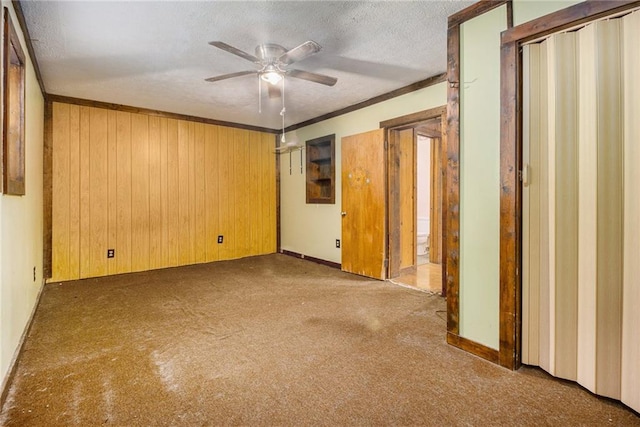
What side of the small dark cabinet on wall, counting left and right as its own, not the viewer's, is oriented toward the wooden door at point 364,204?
left

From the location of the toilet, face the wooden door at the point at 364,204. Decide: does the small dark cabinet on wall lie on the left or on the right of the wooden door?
right

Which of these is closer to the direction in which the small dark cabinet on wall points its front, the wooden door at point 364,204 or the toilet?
the wooden door

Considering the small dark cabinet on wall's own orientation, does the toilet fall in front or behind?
behind

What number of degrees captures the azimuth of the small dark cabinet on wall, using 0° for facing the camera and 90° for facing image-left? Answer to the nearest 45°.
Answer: approximately 45°
